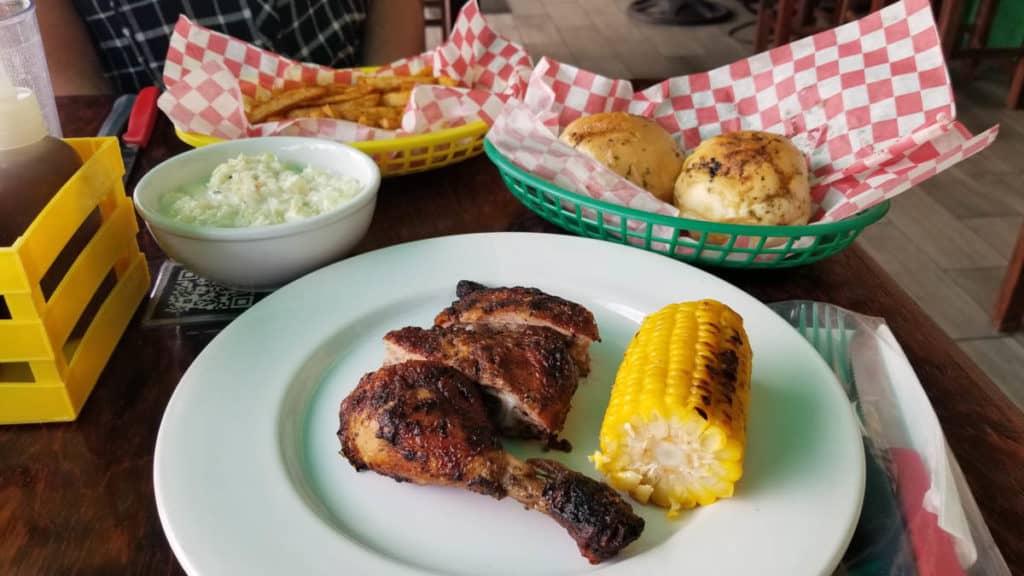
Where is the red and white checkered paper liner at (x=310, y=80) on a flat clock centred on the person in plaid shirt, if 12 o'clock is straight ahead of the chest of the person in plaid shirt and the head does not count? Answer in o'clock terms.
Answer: The red and white checkered paper liner is roughly at 11 o'clock from the person in plaid shirt.

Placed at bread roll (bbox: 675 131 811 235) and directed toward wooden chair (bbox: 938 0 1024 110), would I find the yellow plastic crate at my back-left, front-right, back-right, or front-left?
back-left

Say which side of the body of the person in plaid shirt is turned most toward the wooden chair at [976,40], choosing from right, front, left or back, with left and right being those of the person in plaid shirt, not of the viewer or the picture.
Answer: left

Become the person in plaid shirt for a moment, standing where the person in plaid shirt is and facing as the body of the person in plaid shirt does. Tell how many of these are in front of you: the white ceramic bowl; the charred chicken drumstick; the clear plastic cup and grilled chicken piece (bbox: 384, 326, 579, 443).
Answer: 4

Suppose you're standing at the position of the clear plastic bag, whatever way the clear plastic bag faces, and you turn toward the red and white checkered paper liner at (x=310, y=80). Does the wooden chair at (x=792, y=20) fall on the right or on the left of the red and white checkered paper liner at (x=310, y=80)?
right

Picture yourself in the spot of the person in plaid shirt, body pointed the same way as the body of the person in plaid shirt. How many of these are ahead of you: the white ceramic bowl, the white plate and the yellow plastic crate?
3

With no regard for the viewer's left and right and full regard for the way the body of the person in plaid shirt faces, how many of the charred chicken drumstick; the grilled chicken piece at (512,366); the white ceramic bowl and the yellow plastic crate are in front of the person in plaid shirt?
4

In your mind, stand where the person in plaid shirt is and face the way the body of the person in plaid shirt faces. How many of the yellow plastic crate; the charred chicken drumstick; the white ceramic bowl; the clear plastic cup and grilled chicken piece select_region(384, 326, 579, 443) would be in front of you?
5

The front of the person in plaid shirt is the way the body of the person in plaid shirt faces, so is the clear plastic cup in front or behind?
in front

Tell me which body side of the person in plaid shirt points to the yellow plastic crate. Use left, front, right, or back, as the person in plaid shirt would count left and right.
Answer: front

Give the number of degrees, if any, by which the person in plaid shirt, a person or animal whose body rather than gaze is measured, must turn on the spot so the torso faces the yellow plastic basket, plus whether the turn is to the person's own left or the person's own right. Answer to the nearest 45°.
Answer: approximately 45° to the person's own left

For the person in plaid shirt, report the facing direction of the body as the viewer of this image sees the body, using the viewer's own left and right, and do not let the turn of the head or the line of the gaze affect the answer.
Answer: facing the viewer

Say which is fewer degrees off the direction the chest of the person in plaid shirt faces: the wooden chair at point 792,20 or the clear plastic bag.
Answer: the clear plastic bag

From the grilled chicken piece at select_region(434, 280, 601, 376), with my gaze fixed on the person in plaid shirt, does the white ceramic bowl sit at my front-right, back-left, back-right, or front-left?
front-left

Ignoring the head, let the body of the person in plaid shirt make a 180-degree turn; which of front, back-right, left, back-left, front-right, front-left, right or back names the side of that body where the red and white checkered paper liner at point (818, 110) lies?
back-right

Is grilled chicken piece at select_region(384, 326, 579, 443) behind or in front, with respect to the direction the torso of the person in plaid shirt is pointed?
in front

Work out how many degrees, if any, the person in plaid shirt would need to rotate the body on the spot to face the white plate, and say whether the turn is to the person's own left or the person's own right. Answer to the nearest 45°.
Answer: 0° — they already face it

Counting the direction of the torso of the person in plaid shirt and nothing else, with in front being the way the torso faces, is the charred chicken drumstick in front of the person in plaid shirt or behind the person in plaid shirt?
in front
